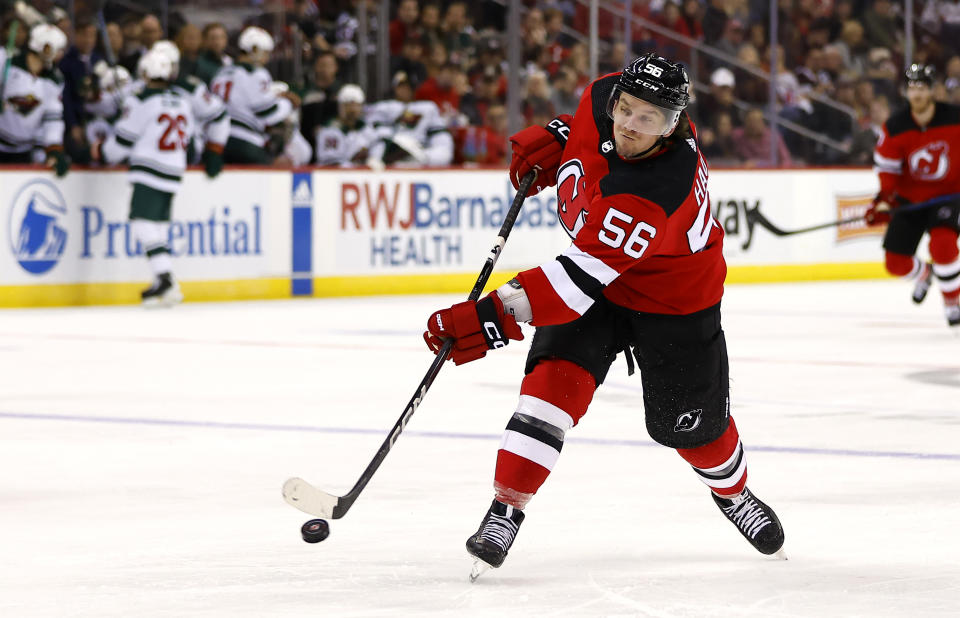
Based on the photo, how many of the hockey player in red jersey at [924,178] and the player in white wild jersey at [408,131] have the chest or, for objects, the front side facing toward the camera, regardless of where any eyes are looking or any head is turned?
2

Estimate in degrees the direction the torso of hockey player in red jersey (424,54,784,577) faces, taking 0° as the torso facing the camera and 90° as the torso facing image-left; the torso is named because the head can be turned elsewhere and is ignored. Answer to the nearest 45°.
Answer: approximately 45°

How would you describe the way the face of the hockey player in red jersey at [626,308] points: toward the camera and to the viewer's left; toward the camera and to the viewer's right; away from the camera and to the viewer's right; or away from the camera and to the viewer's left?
toward the camera and to the viewer's left

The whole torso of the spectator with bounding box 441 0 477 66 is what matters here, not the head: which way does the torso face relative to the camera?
toward the camera

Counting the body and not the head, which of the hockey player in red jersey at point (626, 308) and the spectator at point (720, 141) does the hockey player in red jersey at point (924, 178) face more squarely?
the hockey player in red jersey

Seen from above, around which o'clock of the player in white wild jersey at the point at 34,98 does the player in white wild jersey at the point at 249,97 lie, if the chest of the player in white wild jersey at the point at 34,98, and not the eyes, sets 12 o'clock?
the player in white wild jersey at the point at 249,97 is roughly at 10 o'clock from the player in white wild jersey at the point at 34,98.

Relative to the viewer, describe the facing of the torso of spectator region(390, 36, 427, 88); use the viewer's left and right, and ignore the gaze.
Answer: facing the viewer

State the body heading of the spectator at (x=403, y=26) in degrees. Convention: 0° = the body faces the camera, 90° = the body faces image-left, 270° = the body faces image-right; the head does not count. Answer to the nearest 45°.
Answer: approximately 0°

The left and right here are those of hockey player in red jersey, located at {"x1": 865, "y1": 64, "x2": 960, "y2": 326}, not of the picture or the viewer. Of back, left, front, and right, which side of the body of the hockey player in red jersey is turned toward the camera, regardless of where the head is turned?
front

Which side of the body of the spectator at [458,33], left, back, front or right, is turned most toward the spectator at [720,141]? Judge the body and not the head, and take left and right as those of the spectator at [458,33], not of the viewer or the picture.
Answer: left

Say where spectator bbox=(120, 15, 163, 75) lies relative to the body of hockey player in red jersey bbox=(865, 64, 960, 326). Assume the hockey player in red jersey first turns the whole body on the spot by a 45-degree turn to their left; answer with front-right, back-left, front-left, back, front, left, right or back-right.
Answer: back-right

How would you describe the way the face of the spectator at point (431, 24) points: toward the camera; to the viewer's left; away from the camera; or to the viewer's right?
toward the camera

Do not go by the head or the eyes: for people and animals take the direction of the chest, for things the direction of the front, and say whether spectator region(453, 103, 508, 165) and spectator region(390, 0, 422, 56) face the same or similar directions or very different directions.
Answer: same or similar directions

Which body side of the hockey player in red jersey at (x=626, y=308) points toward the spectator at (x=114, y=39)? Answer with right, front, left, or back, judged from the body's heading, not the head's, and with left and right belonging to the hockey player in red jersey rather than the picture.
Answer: right

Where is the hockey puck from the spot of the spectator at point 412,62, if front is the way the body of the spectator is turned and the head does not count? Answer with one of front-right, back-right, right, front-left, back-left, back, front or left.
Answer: front

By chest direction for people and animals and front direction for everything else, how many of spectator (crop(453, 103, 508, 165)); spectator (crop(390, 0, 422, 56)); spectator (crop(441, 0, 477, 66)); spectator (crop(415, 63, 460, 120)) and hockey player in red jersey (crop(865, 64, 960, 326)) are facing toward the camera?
5
